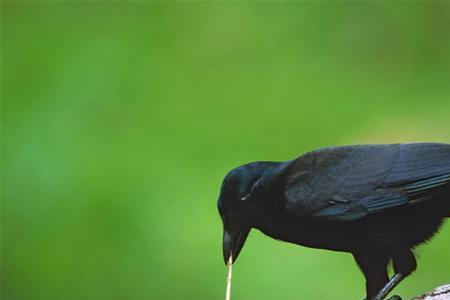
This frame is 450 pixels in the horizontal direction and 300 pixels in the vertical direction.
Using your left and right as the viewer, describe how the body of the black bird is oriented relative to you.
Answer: facing to the left of the viewer
